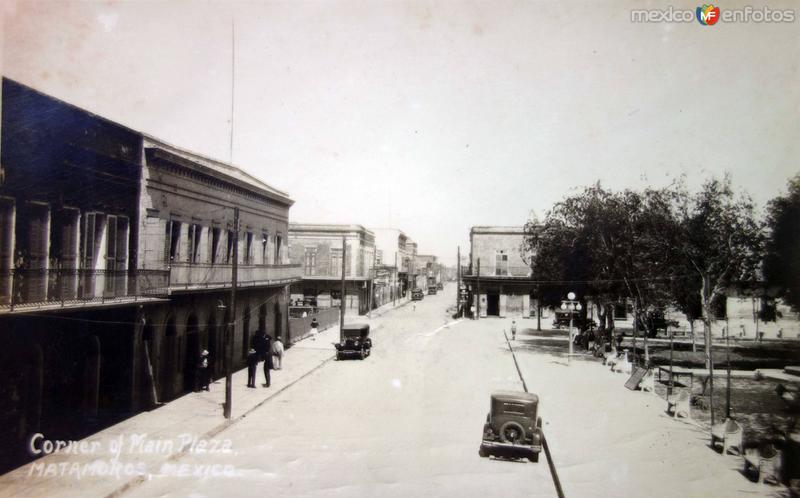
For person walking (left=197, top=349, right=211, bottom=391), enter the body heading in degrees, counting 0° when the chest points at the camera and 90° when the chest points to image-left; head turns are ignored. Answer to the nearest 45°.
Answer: approximately 0°

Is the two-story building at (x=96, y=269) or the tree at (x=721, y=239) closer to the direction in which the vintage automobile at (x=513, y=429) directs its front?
the tree

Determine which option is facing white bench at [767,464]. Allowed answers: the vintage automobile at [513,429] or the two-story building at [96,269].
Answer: the two-story building

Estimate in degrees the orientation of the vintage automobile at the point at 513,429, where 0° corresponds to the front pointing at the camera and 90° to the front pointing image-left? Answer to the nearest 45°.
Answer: approximately 180°

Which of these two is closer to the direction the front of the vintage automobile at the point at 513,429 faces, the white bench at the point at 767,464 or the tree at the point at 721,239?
the tree

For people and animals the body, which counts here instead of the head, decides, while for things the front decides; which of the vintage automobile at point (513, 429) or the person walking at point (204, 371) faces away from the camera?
the vintage automobile

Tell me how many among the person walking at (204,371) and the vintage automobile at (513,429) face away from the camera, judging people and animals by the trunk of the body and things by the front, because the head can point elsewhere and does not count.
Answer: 1

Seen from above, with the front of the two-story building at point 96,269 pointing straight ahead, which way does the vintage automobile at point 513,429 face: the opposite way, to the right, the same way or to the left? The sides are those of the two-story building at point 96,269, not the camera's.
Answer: to the left

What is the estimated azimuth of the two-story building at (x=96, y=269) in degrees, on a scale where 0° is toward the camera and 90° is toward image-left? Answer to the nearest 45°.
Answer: approximately 315°

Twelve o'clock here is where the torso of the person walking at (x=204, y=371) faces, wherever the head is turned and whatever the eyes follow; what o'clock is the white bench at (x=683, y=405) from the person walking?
The white bench is roughly at 10 o'clock from the person walking.
